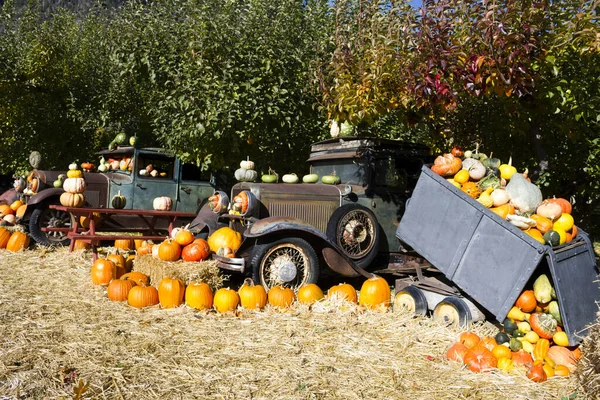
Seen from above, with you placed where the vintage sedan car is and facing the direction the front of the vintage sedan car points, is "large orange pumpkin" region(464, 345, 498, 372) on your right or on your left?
on your left

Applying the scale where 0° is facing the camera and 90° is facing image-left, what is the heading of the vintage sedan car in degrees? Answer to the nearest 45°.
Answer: approximately 45°

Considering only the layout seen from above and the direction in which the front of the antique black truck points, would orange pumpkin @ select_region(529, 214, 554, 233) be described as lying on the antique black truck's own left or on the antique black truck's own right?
on the antique black truck's own left

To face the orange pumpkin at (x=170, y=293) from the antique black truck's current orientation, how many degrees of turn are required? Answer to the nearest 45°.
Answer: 0° — it already faces it

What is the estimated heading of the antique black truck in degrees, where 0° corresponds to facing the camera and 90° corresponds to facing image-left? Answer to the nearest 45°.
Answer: approximately 45°
